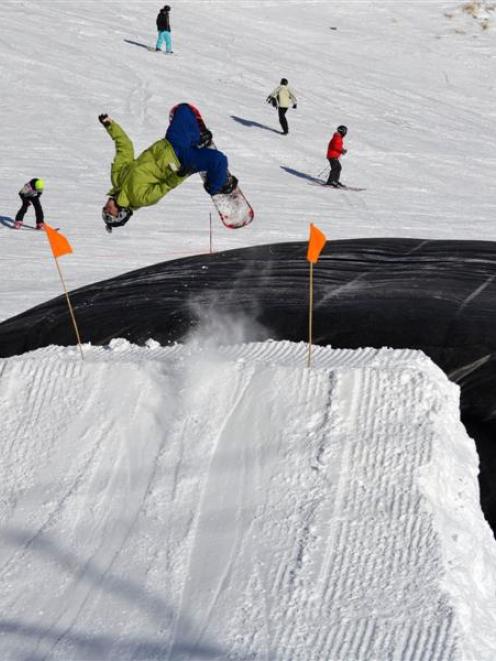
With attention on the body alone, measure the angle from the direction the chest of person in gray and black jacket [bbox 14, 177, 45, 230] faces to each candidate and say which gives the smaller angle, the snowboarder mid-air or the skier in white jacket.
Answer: the snowboarder mid-air

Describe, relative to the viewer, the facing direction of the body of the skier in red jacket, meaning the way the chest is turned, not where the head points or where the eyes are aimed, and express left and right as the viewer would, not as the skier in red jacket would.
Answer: facing to the right of the viewer

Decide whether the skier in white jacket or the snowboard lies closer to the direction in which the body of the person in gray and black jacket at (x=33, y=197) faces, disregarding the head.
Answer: the snowboard

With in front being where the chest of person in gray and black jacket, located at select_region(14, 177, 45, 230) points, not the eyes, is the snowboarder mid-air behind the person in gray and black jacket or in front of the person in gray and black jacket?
in front

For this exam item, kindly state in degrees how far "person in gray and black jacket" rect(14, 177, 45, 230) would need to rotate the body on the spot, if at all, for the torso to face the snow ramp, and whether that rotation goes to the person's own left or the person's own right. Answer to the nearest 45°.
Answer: approximately 45° to the person's own right

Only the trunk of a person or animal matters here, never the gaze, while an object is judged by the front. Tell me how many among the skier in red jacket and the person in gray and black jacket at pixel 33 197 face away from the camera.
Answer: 0

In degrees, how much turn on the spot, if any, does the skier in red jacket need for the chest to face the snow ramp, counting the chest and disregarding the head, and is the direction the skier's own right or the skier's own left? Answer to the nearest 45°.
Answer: approximately 90° to the skier's own right

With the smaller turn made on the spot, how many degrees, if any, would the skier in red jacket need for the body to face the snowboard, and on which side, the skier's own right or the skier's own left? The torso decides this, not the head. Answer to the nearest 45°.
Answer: approximately 90° to the skier's own right

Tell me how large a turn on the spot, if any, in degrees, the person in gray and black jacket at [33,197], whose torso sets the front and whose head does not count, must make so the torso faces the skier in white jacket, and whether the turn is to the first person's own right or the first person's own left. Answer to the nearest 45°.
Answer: approximately 90° to the first person's own left

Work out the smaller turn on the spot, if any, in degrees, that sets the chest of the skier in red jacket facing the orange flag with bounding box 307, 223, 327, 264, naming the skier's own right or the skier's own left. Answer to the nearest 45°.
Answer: approximately 90° to the skier's own right
